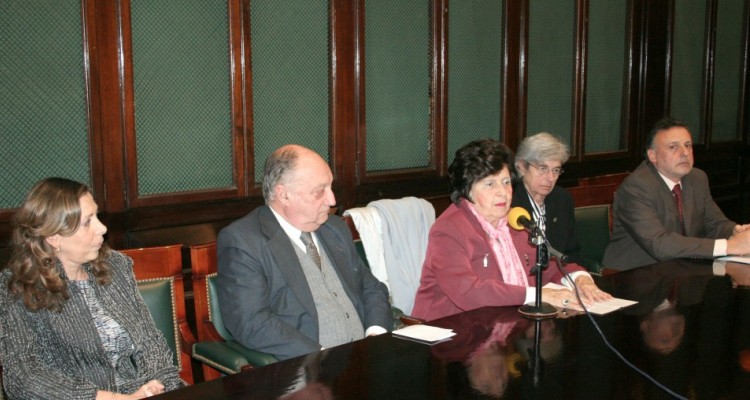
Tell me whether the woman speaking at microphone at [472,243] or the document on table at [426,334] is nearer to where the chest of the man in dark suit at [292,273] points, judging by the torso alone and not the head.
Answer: the document on table

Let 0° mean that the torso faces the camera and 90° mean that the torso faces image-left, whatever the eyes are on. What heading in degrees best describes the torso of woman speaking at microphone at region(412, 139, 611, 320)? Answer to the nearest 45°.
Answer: approximately 315°

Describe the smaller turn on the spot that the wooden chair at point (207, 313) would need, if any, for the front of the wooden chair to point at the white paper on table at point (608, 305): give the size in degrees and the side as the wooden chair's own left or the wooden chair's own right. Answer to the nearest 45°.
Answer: approximately 45° to the wooden chair's own left

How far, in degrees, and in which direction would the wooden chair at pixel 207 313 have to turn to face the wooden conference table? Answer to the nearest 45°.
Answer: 0° — it already faces it

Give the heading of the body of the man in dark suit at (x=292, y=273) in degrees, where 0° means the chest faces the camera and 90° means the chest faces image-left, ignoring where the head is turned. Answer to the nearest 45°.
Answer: approximately 315°

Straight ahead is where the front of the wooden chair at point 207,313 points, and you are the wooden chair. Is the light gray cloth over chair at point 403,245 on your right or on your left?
on your left

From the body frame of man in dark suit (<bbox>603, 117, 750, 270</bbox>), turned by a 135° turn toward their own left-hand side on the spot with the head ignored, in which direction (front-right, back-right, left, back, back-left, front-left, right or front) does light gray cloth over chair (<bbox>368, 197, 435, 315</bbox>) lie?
back-left
